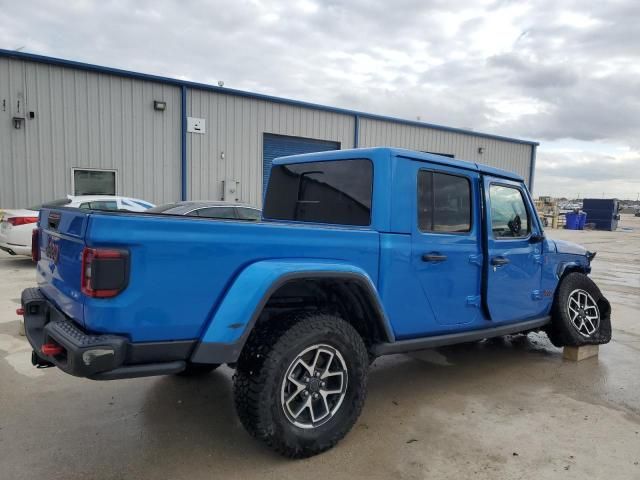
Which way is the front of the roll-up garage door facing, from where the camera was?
facing the viewer and to the right of the viewer

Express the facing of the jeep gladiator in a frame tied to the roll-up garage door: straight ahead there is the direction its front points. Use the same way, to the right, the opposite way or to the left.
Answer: to the left

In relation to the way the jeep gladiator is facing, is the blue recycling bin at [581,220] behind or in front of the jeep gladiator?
in front

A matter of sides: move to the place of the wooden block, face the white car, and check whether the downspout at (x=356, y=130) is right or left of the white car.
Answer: right

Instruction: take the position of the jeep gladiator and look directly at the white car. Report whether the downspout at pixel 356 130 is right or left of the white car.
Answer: right

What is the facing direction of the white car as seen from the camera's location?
facing away from the viewer and to the right of the viewer

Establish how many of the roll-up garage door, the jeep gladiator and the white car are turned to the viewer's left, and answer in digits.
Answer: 0

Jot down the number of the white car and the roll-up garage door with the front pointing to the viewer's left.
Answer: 0

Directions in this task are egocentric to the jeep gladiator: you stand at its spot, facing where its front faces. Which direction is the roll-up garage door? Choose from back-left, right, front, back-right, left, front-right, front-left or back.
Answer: front-left

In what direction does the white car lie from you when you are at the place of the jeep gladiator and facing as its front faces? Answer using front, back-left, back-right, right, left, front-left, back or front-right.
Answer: left

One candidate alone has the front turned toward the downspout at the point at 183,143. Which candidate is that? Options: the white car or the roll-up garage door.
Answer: the white car

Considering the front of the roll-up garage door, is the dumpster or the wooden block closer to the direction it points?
the wooden block

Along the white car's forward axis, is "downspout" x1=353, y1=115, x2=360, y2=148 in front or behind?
in front

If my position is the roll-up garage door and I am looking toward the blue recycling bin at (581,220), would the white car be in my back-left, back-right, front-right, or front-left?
back-right

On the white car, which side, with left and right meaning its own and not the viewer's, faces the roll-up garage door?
front
